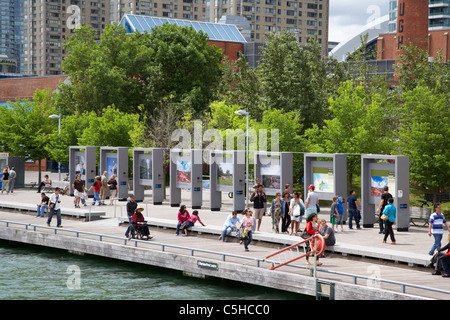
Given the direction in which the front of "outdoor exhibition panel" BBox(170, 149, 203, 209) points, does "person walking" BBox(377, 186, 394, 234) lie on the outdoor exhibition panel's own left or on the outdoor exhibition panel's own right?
on the outdoor exhibition panel's own left

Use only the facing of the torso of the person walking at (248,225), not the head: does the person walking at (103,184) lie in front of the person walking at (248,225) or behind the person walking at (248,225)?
behind

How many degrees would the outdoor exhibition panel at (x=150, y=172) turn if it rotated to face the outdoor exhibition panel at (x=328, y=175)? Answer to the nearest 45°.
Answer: approximately 90° to its left

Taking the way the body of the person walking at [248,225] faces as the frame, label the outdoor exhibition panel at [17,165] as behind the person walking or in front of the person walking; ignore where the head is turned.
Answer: behind

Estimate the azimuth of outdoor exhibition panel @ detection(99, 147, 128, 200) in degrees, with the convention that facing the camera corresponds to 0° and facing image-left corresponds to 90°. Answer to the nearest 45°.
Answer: approximately 45°

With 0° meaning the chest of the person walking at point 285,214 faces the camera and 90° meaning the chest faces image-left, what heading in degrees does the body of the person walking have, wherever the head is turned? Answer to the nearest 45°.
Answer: approximately 315°

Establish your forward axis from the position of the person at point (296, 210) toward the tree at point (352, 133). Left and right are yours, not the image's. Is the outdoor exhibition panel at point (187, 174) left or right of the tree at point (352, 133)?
left

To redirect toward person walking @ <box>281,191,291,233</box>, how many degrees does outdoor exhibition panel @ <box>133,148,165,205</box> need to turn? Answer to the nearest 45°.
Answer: approximately 45° to its left

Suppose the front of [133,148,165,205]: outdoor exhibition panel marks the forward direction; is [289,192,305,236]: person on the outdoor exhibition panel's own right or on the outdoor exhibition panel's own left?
on the outdoor exhibition panel's own left
